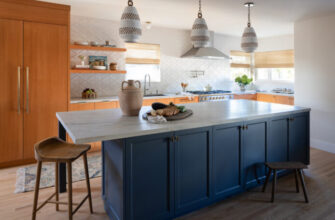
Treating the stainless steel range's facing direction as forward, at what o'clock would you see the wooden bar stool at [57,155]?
The wooden bar stool is roughly at 2 o'clock from the stainless steel range.

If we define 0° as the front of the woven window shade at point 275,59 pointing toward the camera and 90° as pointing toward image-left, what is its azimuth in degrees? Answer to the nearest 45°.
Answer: approximately 45°

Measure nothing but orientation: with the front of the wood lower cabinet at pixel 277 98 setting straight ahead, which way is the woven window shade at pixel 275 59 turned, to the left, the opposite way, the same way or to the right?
the same way

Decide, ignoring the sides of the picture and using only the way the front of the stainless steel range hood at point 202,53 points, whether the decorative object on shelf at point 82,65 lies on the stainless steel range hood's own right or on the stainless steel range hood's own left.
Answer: on the stainless steel range hood's own right

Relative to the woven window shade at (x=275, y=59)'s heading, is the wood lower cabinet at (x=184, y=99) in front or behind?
in front

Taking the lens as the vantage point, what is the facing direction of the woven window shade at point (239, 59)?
facing the viewer and to the right of the viewer

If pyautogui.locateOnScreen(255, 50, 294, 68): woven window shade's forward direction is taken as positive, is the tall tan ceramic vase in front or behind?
in front

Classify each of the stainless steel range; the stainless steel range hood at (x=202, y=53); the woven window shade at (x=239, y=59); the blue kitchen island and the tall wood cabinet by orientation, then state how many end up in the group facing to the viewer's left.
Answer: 0

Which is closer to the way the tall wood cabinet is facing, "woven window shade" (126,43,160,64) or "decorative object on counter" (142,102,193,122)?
the decorative object on counter

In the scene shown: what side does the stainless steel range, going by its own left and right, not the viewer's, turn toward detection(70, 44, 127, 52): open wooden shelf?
right

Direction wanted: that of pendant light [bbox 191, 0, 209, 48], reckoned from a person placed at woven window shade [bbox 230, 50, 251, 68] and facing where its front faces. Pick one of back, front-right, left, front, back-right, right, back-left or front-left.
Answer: front-right

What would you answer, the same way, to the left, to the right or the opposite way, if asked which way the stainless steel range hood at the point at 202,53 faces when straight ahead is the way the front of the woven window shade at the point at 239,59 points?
the same way
